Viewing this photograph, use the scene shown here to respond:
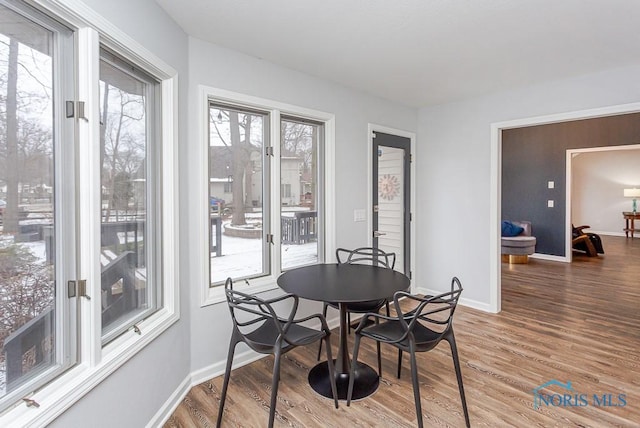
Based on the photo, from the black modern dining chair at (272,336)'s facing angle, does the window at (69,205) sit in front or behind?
behind

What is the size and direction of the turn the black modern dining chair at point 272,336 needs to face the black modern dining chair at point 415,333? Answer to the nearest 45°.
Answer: approximately 45° to its right

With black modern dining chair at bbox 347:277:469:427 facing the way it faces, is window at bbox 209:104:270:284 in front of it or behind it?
in front

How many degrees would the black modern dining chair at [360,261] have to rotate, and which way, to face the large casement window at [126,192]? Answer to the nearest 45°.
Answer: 0° — it already faces it

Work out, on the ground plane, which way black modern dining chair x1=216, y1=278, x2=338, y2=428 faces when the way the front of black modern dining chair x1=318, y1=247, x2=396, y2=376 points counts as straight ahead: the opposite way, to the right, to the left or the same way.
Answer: the opposite way

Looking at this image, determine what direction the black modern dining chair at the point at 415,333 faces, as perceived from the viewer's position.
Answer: facing away from the viewer and to the left of the viewer

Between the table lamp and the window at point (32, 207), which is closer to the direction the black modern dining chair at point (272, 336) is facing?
the table lamp

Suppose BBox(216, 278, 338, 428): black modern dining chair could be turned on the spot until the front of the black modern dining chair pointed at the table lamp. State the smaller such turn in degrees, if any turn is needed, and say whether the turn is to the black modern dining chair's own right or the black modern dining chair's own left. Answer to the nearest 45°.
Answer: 0° — it already faces it

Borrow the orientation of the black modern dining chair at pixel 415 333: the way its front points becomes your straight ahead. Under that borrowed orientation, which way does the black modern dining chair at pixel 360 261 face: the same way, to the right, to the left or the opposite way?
to the left

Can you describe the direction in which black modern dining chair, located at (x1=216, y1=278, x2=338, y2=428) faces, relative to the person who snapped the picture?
facing away from the viewer and to the right of the viewer
